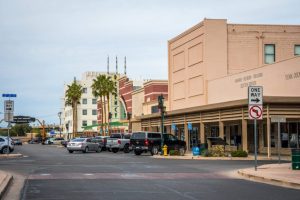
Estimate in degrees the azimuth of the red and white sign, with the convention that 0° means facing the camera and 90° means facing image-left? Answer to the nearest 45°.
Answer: approximately 0°

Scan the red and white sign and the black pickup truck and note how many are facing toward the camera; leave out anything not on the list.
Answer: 1

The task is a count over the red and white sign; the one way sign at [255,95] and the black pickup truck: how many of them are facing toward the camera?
2

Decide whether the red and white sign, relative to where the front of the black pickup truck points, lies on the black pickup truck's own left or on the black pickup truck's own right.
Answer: on the black pickup truck's own right

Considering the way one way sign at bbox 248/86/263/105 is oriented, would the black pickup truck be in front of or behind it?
behind

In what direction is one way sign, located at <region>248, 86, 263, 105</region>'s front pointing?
toward the camera
